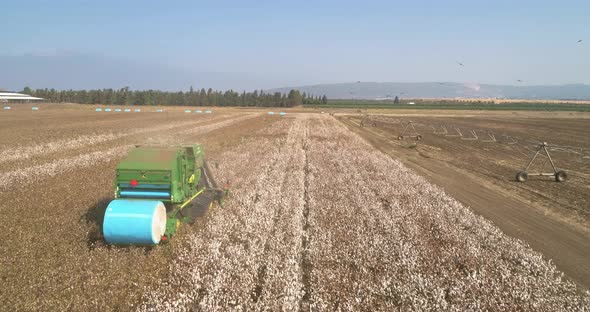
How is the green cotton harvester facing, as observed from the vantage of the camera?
facing away from the viewer and to the right of the viewer
